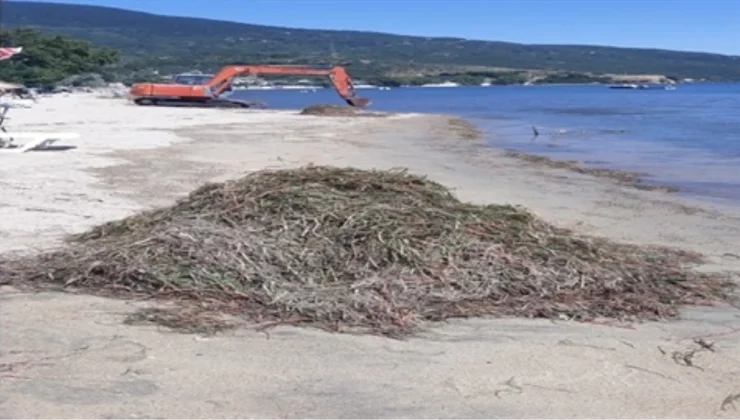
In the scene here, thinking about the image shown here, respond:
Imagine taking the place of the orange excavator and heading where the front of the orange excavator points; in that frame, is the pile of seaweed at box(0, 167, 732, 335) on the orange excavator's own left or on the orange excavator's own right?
on the orange excavator's own right

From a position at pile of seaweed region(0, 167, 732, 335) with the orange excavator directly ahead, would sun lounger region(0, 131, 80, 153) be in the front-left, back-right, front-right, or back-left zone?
front-left

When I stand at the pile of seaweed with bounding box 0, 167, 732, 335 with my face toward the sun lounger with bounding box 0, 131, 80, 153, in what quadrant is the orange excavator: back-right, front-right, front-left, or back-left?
front-right

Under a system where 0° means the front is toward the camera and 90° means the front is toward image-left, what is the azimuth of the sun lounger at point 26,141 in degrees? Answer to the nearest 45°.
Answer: approximately 270°

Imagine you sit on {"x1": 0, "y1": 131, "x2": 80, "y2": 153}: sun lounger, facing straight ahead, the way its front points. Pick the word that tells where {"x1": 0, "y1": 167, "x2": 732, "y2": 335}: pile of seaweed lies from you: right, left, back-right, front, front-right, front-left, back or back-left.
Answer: right

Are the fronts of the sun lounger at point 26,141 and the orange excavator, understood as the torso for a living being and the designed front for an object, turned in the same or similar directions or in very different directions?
same or similar directions

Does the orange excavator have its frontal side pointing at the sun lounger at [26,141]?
no

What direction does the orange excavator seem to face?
to the viewer's right

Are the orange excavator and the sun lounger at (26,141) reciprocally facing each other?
no

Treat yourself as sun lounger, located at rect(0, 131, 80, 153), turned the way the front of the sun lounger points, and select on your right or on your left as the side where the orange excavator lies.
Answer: on your left
